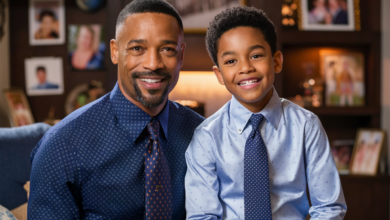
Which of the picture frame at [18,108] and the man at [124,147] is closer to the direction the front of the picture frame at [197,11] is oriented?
the man

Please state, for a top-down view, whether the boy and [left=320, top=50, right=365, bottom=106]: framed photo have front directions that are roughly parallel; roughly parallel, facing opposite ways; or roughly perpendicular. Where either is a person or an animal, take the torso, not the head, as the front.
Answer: roughly parallel

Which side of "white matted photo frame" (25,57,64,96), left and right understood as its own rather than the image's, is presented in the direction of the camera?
front

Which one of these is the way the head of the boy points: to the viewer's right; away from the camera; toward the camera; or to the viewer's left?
toward the camera

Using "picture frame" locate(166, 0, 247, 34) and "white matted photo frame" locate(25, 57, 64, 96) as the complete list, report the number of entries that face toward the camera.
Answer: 2

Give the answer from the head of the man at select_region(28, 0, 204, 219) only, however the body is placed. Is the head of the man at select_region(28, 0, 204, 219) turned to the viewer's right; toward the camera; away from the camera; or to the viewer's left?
toward the camera

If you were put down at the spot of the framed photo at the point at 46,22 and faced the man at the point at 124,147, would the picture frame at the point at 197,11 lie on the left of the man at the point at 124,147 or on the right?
left

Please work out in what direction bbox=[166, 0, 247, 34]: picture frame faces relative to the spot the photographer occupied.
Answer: facing the viewer

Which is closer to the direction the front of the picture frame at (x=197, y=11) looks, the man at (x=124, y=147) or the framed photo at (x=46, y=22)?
the man

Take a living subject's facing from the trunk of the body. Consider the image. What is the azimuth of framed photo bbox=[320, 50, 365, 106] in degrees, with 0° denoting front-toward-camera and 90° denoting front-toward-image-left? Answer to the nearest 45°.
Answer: approximately 0°
